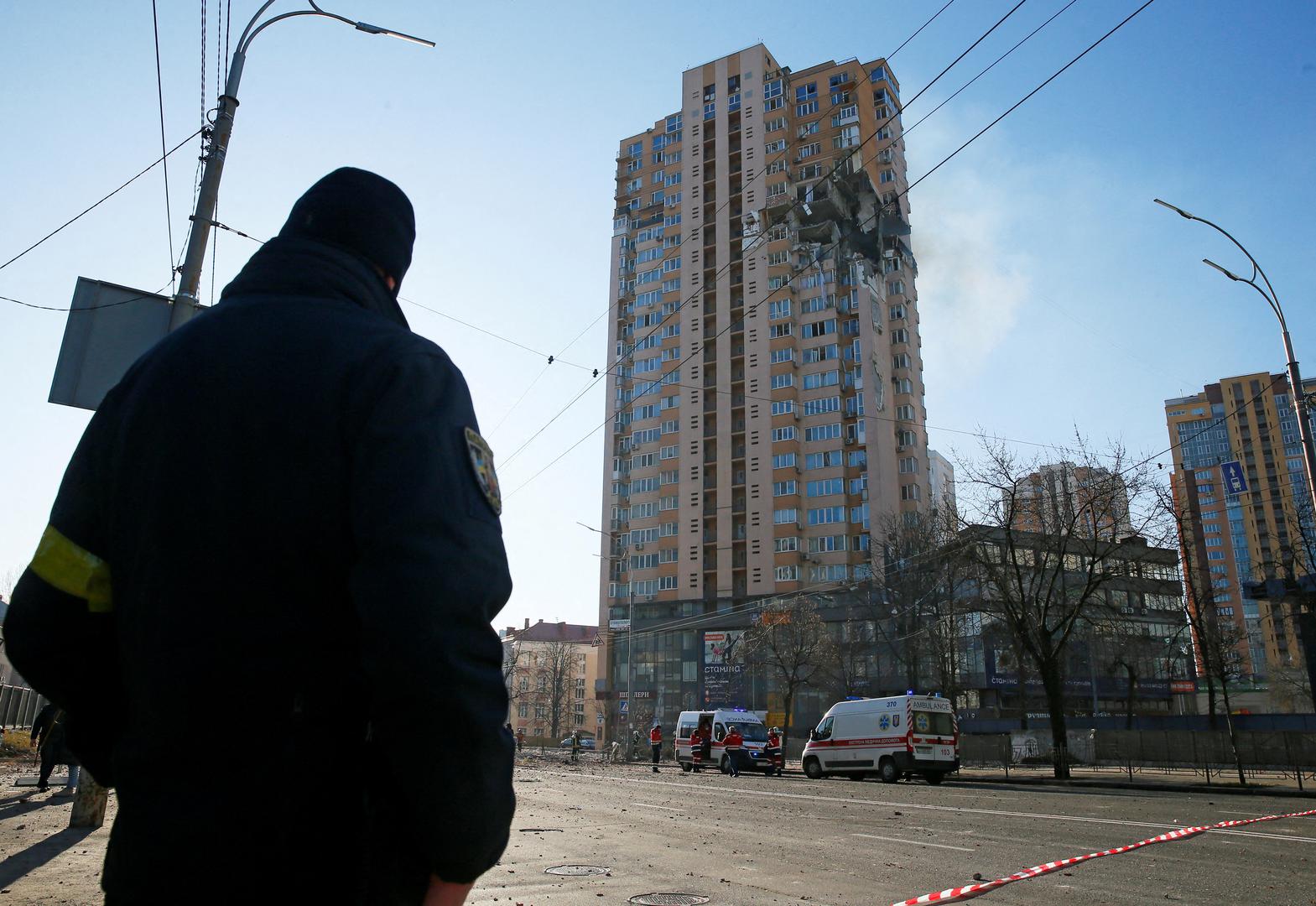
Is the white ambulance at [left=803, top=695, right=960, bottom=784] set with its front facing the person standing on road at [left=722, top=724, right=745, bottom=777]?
yes

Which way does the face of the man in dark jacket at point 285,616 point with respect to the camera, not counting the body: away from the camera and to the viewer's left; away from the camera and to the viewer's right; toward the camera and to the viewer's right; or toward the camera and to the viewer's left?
away from the camera and to the viewer's right

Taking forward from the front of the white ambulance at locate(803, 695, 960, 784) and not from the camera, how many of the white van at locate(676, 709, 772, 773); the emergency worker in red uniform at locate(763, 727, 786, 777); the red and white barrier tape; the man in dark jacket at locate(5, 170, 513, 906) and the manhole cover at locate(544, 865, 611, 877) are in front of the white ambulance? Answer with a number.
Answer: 2

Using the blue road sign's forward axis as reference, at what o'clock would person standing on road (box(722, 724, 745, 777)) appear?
The person standing on road is roughly at 3 o'clock from the blue road sign.

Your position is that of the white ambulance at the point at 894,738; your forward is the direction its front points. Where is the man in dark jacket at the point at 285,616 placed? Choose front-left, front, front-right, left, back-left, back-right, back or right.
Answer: back-left

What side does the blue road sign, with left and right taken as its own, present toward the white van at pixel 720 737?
right

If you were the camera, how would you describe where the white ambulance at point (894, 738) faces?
facing away from the viewer and to the left of the viewer

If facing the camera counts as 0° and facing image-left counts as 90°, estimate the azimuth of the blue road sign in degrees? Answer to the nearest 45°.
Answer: approximately 0°

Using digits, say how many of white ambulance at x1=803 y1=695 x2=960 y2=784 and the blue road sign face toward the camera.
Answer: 1

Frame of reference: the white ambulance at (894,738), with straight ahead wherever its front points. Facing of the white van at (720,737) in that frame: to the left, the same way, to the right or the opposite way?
the opposite way
